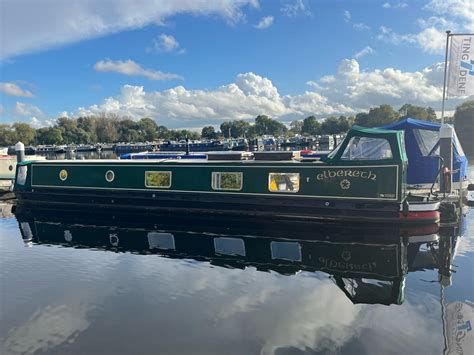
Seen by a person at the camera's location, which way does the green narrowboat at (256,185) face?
facing to the left of the viewer

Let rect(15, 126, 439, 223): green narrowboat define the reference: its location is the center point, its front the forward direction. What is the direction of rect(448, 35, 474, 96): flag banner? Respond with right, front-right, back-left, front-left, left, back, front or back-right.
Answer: back
